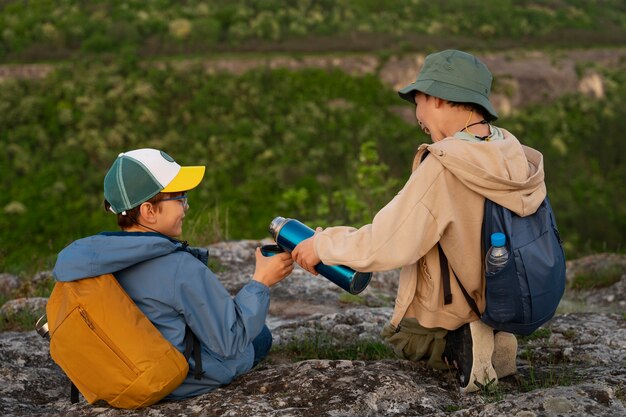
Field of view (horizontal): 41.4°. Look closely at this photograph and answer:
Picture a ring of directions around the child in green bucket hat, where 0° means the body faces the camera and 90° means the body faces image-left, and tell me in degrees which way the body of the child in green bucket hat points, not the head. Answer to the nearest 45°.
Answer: approximately 90°
